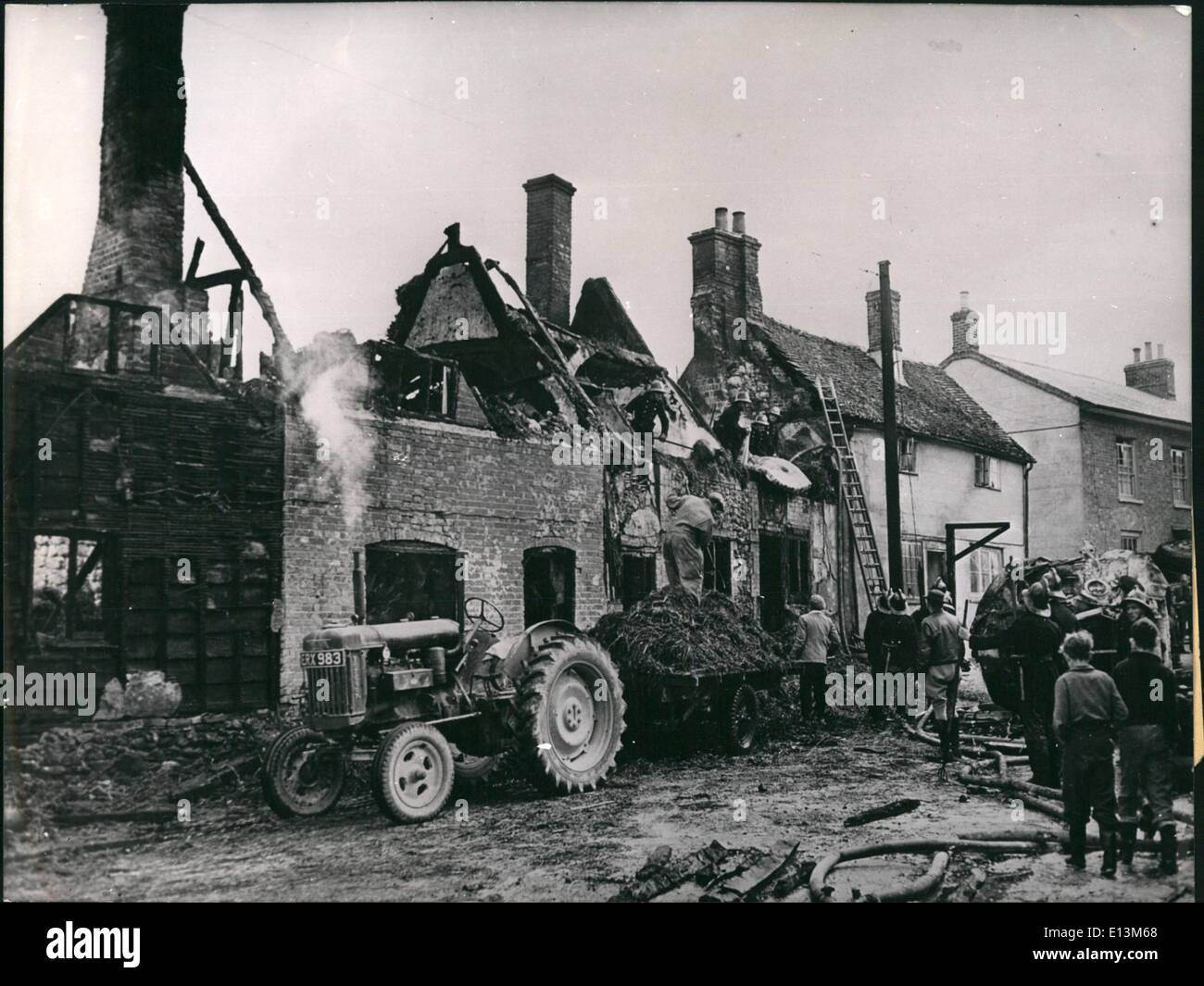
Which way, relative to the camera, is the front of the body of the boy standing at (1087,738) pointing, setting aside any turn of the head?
away from the camera

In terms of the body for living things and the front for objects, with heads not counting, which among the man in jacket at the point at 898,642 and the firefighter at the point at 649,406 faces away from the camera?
the man in jacket

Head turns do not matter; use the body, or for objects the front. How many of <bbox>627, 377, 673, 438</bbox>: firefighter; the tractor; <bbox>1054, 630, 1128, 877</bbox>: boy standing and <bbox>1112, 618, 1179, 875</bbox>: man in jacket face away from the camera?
2

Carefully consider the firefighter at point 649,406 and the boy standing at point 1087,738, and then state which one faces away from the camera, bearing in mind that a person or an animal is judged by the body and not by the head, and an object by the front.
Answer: the boy standing

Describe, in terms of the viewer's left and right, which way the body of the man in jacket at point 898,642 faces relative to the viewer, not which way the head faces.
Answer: facing away from the viewer

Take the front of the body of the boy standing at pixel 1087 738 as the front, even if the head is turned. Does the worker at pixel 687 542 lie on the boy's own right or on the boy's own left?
on the boy's own left

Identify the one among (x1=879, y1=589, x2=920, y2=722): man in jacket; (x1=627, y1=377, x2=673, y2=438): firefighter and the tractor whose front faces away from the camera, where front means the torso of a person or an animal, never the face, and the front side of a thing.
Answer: the man in jacket

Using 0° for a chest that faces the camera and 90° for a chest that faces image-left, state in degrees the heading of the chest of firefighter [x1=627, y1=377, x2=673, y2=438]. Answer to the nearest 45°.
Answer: approximately 315°

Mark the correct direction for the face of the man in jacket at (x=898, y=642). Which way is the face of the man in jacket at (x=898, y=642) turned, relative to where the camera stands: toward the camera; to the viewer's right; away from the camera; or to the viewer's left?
away from the camera

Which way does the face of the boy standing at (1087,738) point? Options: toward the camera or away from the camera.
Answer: away from the camera

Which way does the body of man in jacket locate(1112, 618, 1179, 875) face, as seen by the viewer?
away from the camera

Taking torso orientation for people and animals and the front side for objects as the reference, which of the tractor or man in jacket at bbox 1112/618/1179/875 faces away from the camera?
the man in jacket

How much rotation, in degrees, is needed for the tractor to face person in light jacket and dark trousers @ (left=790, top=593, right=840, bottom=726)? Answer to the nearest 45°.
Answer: approximately 180°
